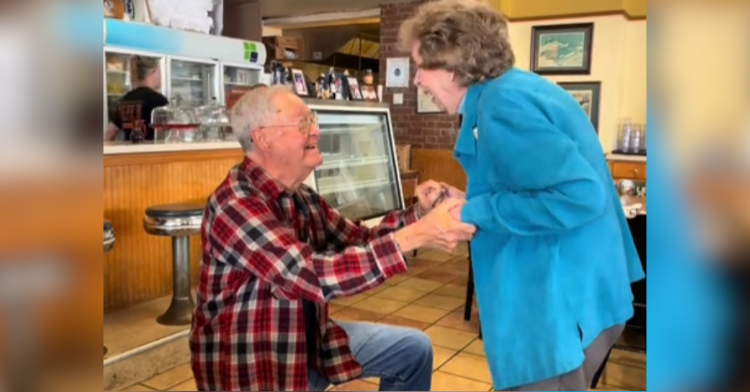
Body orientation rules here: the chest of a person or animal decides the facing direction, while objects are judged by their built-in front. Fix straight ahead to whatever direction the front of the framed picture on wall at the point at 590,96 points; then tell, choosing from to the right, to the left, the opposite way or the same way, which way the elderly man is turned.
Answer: to the left

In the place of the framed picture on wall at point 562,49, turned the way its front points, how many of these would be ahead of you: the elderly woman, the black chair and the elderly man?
3

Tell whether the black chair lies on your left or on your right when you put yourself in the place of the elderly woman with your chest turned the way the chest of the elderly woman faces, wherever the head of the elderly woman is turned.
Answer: on your right

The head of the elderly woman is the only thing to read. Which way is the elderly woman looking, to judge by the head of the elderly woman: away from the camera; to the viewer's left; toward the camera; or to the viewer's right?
to the viewer's left

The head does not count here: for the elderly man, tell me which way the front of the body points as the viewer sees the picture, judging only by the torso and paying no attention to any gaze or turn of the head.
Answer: to the viewer's right

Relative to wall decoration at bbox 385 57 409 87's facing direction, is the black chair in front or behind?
in front

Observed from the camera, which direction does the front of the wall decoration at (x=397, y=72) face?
facing the viewer

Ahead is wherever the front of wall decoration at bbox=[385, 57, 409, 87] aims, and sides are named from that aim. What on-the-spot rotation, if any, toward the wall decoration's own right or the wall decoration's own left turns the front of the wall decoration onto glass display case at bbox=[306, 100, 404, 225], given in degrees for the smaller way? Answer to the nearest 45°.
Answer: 0° — it already faces it

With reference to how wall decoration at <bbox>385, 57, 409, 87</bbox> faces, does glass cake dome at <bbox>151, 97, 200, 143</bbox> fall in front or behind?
in front

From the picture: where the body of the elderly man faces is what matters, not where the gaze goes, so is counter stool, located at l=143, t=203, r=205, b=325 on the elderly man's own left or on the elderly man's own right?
on the elderly man's own left

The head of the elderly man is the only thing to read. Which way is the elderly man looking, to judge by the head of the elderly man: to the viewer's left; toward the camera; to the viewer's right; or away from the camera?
to the viewer's right

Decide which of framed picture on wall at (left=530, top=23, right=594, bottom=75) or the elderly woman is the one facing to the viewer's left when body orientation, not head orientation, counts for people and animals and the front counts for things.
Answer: the elderly woman

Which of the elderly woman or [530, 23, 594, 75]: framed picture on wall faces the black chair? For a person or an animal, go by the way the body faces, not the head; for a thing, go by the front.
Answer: the framed picture on wall

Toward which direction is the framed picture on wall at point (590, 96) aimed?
toward the camera

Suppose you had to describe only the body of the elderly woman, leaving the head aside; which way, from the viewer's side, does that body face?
to the viewer's left
